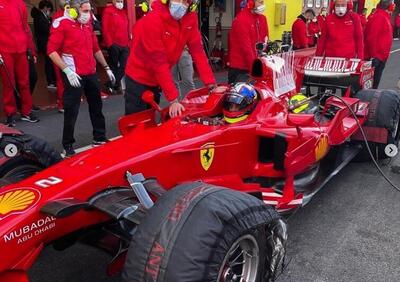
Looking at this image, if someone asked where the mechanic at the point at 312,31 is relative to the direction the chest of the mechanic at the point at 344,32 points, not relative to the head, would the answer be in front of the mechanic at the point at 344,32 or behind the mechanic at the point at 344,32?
behind

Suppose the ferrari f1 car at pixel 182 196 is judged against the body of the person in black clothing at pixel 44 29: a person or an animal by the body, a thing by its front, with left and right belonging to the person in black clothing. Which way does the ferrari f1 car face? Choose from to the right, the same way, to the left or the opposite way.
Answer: to the right

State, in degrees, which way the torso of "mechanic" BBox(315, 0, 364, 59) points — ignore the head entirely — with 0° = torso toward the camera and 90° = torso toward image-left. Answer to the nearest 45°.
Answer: approximately 0°

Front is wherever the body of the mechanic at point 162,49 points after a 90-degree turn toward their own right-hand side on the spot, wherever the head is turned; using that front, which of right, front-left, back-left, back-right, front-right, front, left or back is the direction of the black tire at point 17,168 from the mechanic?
front

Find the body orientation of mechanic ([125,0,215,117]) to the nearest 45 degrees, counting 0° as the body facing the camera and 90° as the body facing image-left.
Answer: approximately 315°

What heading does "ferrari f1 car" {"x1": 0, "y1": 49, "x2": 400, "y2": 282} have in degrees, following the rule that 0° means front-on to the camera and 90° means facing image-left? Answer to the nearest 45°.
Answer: approximately 45°

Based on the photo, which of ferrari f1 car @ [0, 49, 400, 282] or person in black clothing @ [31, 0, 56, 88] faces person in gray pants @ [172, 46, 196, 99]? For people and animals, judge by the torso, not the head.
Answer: person in black clothing @ [31, 0, 56, 88]
